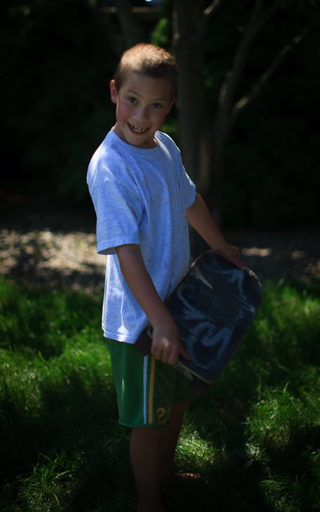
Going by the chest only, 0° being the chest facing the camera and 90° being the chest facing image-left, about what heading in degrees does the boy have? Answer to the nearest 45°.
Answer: approximately 315°
